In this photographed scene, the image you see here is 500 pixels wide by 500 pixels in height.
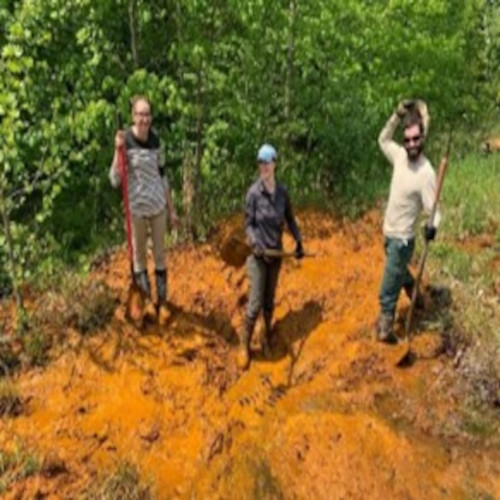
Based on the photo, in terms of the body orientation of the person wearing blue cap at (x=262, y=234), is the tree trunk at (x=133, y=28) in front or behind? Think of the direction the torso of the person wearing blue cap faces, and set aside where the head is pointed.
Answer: behind

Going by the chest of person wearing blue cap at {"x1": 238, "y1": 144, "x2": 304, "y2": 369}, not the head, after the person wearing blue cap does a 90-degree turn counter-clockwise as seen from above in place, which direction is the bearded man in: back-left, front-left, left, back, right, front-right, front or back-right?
front

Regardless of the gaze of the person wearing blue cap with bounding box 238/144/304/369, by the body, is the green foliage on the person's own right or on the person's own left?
on the person's own right

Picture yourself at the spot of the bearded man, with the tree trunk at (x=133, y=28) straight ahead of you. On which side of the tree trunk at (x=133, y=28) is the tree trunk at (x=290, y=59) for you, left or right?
right

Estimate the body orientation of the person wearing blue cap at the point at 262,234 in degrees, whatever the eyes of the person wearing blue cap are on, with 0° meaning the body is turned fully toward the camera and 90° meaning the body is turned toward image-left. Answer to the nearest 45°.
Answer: approximately 0°

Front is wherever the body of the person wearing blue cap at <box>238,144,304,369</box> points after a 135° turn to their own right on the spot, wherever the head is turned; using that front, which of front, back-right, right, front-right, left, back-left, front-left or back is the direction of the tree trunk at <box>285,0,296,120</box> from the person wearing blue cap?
front-right
